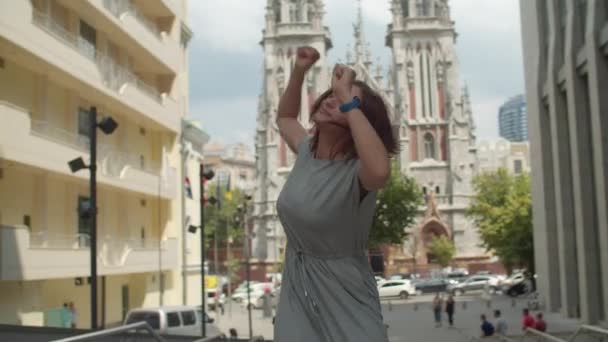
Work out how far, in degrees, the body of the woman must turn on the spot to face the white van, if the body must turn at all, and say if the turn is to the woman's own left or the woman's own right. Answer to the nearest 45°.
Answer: approximately 135° to the woman's own right

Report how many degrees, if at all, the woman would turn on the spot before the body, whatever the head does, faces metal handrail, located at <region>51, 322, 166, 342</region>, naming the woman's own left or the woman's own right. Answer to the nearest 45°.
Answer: approximately 90° to the woman's own right

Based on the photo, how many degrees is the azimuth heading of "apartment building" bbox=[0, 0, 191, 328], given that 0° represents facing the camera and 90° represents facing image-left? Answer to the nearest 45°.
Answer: approximately 315°

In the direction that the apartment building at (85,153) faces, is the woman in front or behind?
in front

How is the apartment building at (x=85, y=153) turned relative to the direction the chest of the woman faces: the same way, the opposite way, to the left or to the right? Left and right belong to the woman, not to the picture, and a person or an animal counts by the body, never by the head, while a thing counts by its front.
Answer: to the left

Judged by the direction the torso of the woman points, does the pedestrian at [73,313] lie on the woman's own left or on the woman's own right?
on the woman's own right

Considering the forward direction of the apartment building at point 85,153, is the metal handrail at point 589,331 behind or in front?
in front
